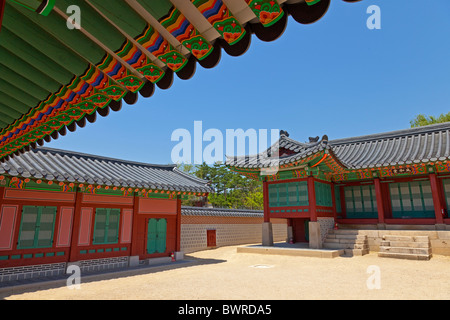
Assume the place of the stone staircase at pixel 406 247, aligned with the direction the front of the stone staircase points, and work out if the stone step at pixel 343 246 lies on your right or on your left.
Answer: on your right

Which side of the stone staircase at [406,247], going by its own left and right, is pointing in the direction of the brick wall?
right

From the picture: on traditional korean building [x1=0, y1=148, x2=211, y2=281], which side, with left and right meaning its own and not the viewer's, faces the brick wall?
left

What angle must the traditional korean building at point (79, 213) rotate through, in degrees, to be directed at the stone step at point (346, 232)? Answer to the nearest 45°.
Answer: approximately 45° to its left

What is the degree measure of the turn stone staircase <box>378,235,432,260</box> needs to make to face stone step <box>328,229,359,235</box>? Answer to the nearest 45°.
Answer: approximately 135° to its right

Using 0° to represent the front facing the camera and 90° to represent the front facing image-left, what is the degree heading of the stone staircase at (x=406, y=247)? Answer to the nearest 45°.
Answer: approximately 0°

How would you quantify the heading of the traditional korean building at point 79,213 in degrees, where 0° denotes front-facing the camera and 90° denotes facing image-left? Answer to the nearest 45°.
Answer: approximately 315°

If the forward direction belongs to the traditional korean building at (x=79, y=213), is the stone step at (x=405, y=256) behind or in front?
in front

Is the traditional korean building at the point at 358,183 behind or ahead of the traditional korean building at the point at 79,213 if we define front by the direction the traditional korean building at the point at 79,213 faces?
ahead

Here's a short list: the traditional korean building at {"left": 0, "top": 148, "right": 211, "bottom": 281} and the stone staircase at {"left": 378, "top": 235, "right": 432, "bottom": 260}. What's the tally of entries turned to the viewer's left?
0

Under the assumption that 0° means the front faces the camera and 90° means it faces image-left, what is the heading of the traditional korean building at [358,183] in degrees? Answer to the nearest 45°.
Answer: approximately 45°
